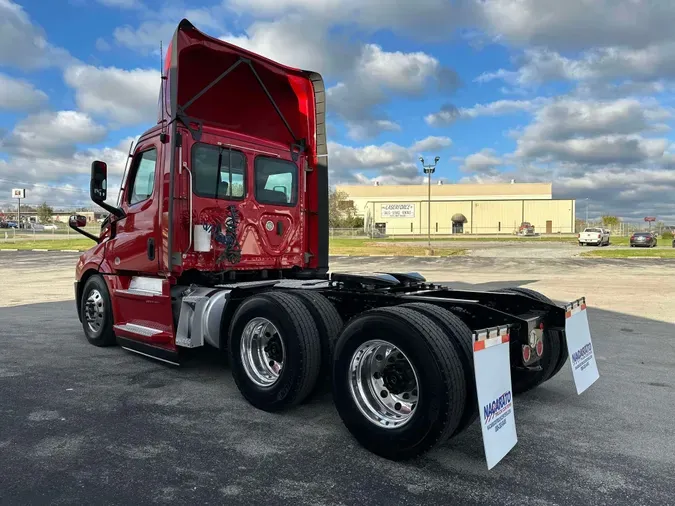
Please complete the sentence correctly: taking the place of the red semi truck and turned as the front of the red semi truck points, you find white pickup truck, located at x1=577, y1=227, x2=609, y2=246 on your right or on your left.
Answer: on your right

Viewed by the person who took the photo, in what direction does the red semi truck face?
facing away from the viewer and to the left of the viewer

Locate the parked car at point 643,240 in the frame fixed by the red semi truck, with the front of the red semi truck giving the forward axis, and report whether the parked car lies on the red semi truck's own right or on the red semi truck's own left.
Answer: on the red semi truck's own right
